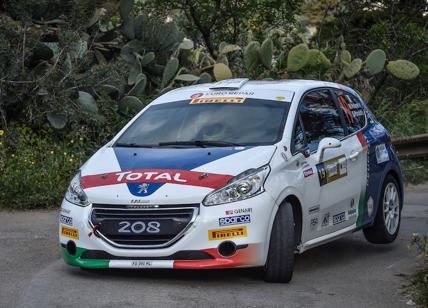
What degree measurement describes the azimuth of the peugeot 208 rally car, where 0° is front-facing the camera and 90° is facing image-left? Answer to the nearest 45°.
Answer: approximately 45°

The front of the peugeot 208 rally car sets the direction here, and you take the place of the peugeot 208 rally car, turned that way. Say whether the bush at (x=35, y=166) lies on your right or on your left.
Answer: on your right

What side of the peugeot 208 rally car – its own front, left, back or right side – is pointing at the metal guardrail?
back

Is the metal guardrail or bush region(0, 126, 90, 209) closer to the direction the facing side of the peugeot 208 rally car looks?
the bush
